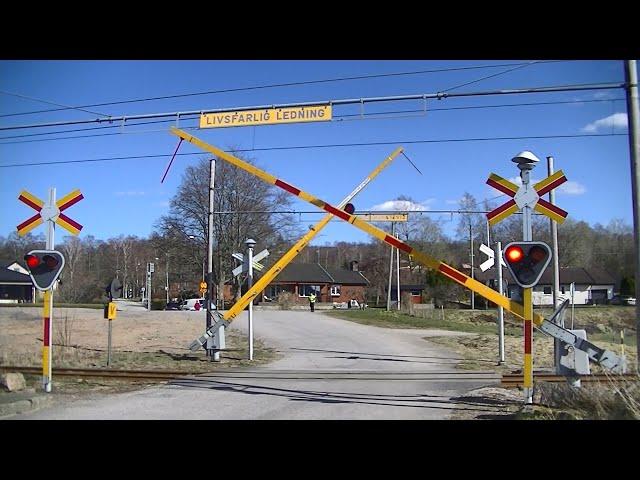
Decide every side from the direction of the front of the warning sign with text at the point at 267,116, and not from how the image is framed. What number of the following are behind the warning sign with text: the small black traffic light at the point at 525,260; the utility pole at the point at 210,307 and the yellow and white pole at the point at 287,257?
2

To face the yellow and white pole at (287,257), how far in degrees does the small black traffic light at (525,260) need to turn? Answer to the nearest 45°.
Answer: approximately 135° to its right

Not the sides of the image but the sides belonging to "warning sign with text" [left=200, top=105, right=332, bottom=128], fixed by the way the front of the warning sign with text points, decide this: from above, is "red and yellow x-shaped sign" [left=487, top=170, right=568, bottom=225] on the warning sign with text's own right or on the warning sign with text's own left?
on the warning sign with text's own left

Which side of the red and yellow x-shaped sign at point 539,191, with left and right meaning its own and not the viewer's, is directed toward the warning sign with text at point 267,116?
right

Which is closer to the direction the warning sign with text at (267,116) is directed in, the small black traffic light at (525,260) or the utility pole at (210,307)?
the small black traffic light

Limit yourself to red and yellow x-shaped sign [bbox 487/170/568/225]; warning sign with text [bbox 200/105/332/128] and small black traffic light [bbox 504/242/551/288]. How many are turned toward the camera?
3

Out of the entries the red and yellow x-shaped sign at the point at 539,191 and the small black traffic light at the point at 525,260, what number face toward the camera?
2

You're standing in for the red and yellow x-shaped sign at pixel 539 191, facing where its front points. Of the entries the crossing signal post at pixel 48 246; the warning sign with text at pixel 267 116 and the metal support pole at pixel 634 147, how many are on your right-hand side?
2

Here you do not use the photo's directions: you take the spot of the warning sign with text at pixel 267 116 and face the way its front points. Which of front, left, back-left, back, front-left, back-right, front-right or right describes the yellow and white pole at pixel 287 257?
back

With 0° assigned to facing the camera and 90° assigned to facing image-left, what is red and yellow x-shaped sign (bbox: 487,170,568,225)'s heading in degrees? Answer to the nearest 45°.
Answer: approximately 0°

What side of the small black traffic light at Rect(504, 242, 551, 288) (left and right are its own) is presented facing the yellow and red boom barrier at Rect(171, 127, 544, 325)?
right

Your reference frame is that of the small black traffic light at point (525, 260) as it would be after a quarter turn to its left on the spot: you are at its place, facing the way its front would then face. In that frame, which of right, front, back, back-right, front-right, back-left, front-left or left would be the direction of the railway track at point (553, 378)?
left
